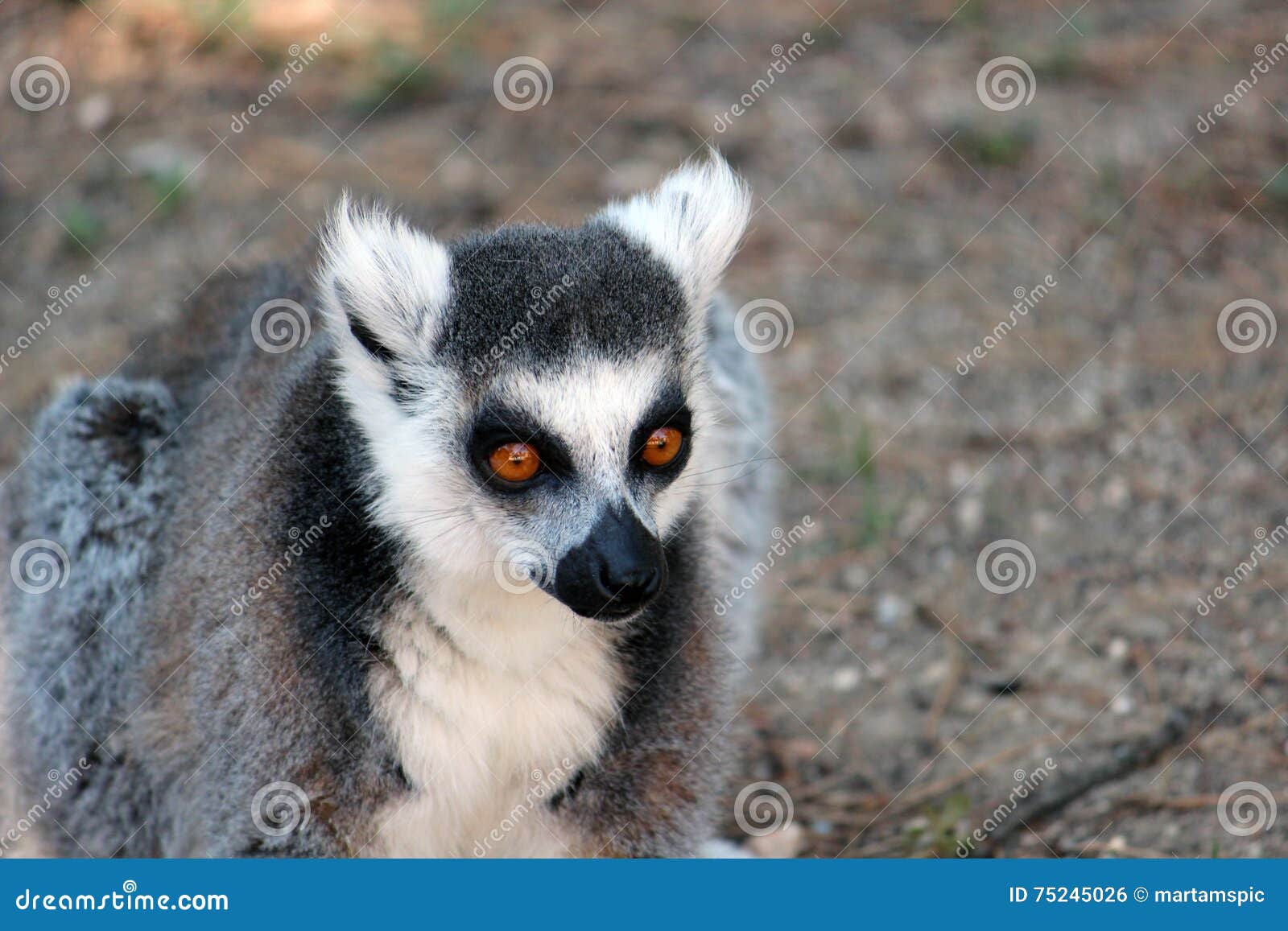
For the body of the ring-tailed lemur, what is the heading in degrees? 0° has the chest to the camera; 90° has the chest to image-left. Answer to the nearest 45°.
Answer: approximately 315°

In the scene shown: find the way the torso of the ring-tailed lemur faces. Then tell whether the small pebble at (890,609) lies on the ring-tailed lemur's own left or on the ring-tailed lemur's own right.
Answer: on the ring-tailed lemur's own left
